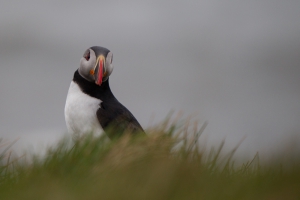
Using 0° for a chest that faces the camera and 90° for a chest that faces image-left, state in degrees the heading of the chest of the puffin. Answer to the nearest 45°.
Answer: approximately 45°
